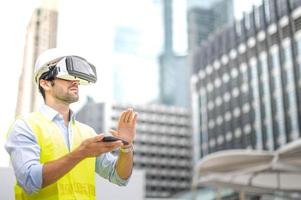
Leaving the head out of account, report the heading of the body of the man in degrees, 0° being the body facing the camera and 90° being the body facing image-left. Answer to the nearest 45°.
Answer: approximately 315°

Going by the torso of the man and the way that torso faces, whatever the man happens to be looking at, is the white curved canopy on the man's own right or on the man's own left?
on the man's own left

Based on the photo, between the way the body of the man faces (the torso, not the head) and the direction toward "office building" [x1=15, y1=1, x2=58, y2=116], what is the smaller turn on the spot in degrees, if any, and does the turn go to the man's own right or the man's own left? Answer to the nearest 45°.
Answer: approximately 135° to the man's own left
